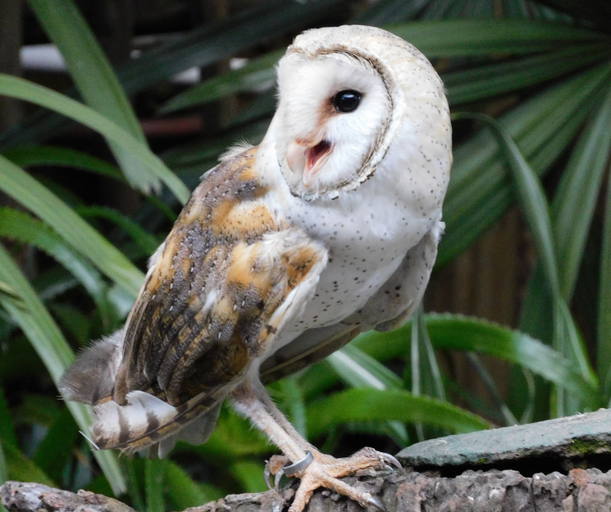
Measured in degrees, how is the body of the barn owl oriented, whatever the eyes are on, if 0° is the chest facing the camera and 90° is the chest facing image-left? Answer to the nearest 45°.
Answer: approximately 315°

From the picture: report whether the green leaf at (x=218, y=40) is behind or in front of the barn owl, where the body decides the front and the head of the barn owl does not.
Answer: behind

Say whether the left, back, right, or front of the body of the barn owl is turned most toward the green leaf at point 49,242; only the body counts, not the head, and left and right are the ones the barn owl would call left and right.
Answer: back

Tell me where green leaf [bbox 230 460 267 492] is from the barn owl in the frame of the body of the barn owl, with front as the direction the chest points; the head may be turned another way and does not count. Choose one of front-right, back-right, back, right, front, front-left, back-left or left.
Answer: back-left

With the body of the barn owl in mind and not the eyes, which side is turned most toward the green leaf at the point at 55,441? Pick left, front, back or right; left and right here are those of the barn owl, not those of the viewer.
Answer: back
